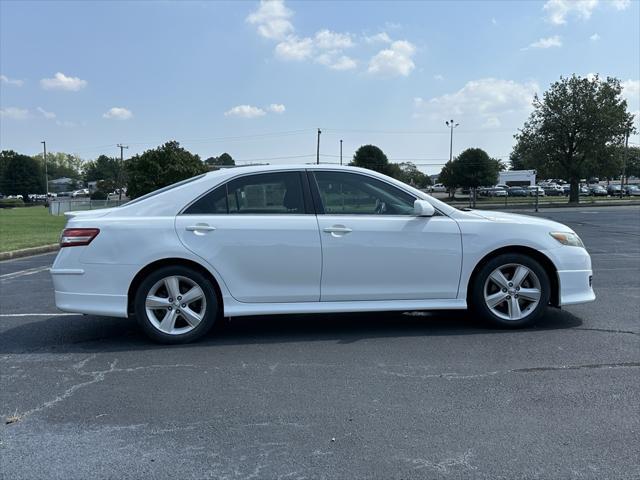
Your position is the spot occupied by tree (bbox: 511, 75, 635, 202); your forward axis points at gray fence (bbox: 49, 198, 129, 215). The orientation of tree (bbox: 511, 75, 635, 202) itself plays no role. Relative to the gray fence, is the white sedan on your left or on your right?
left

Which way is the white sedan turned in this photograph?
to the viewer's right

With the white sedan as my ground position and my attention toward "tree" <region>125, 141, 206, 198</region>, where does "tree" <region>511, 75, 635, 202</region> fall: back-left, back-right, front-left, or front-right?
front-right

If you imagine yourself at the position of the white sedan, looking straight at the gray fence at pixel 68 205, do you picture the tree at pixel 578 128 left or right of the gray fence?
right

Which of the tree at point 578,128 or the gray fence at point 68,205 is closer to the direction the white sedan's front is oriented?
the tree

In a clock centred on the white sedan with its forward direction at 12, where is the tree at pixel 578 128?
The tree is roughly at 10 o'clock from the white sedan.

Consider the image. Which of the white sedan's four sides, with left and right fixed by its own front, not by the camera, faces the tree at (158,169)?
left

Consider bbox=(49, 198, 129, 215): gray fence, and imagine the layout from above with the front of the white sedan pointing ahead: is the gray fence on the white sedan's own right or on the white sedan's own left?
on the white sedan's own left
